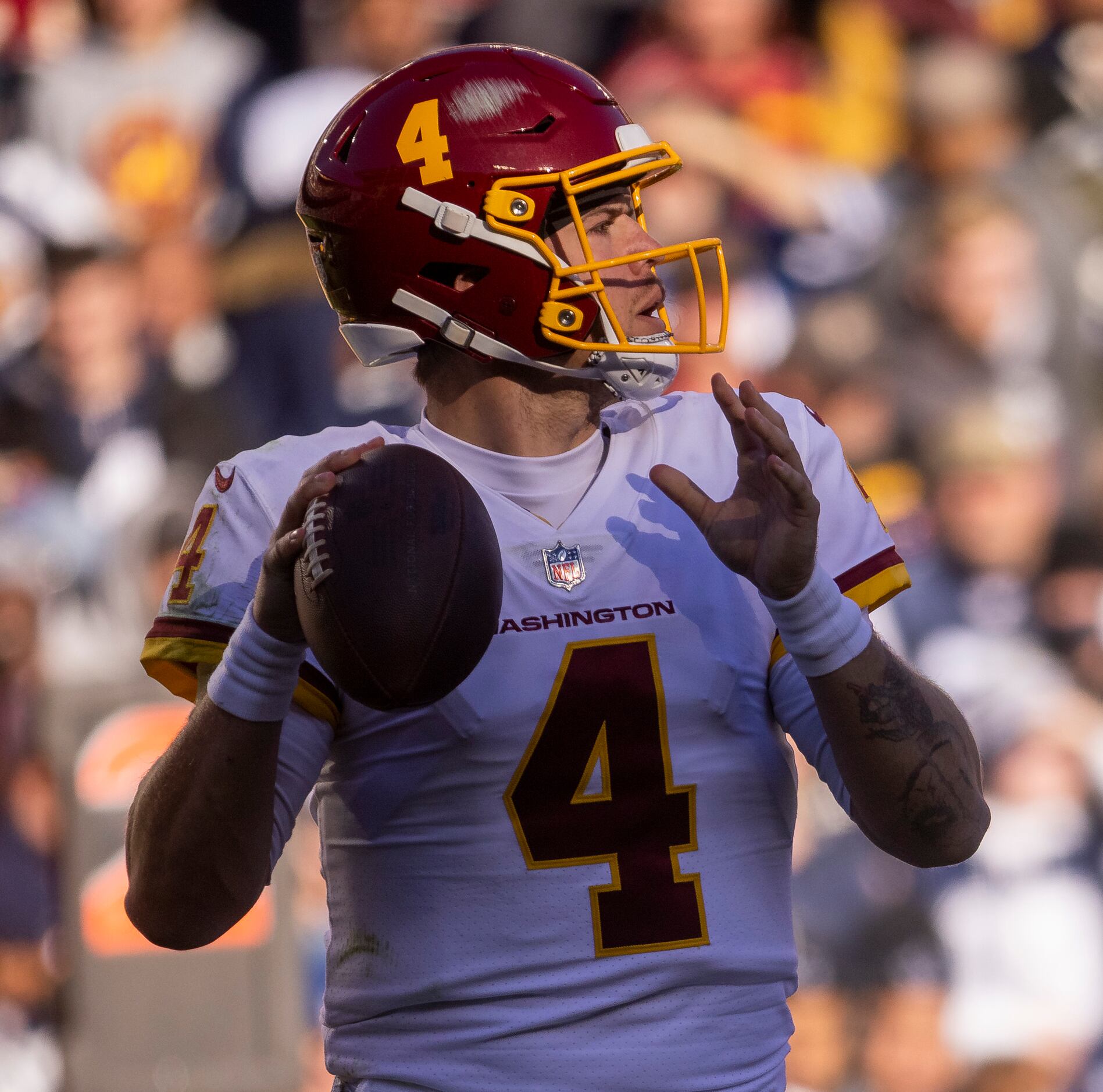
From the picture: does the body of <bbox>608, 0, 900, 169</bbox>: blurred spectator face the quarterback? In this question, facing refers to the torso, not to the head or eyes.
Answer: yes

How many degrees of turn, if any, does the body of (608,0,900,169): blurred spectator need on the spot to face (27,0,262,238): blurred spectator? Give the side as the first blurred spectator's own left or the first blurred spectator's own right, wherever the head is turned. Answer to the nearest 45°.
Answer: approximately 90° to the first blurred spectator's own right

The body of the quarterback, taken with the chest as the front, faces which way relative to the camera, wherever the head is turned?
toward the camera

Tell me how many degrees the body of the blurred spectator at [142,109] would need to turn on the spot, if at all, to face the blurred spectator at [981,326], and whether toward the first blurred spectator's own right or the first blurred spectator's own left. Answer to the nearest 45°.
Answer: approximately 45° to the first blurred spectator's own left

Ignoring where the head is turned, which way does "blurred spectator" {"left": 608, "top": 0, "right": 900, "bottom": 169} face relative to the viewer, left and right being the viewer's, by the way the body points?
facing the viewer

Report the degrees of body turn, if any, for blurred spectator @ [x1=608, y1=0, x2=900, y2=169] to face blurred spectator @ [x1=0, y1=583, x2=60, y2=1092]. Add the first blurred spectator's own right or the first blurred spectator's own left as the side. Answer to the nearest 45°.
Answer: approximately 45° to the first blurred spectator's own right

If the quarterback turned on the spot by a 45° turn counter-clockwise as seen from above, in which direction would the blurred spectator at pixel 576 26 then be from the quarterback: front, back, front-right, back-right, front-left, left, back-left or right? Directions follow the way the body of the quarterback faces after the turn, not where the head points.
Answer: back-left

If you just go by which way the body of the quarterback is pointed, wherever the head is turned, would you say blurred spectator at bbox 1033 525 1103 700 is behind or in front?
behind
